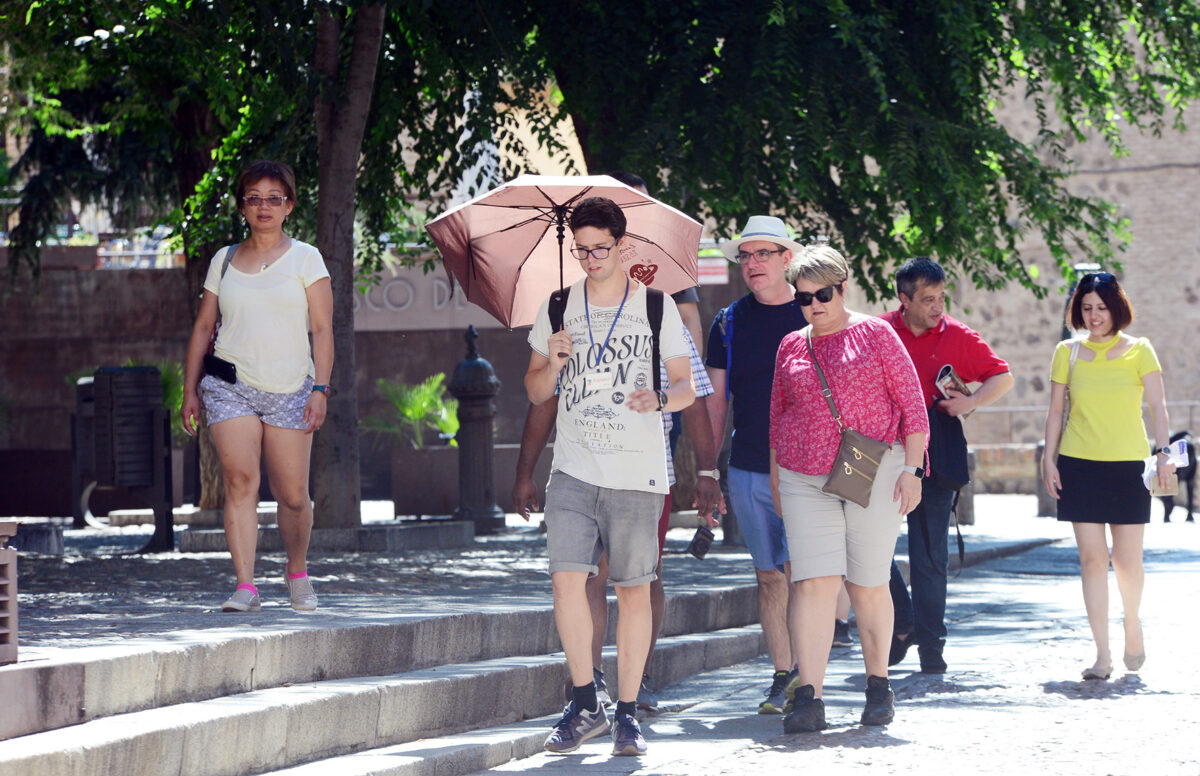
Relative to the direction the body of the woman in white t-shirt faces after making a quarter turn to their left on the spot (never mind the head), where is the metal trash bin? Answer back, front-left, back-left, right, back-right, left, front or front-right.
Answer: left

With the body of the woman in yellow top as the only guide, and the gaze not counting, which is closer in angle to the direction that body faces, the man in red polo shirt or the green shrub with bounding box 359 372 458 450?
the man in red polo shirt

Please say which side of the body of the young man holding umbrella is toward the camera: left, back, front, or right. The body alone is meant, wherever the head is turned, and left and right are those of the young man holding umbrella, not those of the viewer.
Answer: front

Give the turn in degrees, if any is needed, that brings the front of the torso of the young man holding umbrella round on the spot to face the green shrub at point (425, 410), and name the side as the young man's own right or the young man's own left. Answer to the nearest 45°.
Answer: approximately 180°

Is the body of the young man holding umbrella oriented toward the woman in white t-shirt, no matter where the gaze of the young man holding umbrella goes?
no

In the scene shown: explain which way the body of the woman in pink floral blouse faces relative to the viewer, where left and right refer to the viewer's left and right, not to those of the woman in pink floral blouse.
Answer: facing the viewer

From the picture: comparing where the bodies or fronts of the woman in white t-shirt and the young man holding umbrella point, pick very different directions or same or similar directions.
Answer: same or similar directions

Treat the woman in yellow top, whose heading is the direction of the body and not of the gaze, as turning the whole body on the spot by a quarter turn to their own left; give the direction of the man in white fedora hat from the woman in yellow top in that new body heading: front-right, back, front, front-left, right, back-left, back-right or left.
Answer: back-right

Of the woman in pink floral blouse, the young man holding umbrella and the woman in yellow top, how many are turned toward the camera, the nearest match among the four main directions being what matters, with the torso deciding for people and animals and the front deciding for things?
3

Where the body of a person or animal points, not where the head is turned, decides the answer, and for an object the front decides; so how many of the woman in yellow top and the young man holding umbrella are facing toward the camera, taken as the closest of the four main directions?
2

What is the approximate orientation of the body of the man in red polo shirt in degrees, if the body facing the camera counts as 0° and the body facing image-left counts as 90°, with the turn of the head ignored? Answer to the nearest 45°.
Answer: approximately 315°

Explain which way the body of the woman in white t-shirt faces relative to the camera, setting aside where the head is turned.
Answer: toward the camera

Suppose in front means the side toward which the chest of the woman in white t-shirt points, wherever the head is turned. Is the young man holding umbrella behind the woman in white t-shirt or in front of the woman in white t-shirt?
in front

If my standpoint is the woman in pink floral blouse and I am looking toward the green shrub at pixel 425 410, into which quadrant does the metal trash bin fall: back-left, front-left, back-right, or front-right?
front-left

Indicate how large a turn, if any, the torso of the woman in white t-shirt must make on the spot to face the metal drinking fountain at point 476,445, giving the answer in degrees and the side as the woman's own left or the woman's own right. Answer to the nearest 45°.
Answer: approximately 180°

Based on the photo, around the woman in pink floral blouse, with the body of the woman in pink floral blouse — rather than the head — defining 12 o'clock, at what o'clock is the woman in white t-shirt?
The woman in white t-shirt is roughly at 3 o'clock from the woman in pink floral blouse.

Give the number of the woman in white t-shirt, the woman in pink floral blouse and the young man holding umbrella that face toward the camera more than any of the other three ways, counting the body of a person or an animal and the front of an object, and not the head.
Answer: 3

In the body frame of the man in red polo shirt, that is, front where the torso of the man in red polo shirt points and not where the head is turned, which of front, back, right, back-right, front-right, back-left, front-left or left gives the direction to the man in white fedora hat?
right

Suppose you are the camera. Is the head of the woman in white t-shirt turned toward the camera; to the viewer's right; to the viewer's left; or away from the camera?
toward the camera
